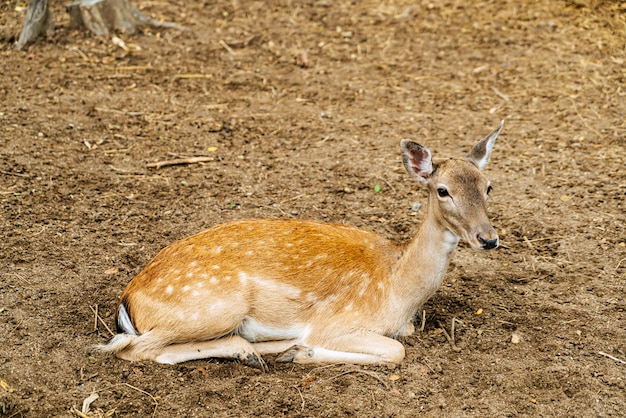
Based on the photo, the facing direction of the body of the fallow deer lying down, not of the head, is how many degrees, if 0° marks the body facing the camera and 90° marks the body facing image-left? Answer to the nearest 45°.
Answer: approximately 270°

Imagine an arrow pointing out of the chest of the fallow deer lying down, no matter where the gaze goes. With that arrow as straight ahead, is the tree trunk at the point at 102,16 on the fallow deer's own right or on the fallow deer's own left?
on the fallow deer's own left

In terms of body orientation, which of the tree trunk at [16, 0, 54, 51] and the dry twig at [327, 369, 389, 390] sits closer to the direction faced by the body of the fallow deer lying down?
the dry twig

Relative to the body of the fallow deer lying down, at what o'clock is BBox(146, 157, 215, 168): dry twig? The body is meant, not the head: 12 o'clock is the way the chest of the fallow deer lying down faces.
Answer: The dry twig is roughly at 8 o'clock from the fallow deer lying down.

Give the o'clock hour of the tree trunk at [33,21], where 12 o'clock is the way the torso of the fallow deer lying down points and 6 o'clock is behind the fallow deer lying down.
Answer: The tree trunk is roughly at 8 o'clock from the fallow deer lying down.
